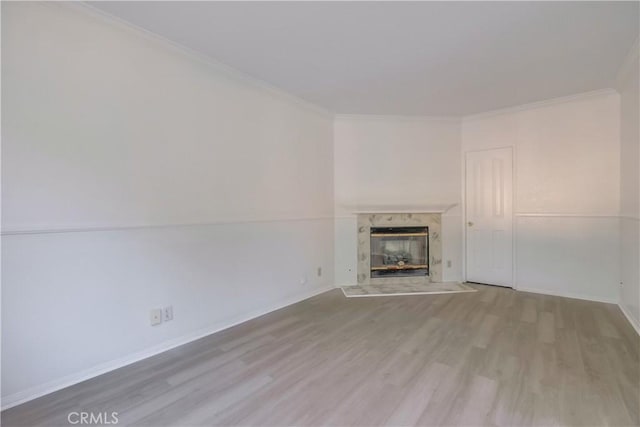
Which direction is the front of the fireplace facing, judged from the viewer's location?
facing the viewer

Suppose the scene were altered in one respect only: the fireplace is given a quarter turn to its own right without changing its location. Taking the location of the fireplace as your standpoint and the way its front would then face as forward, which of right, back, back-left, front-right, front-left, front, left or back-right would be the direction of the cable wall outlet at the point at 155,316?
front-left

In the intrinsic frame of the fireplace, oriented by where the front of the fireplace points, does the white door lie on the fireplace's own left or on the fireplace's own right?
on the fireplace's own left
